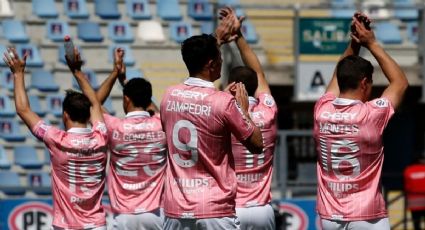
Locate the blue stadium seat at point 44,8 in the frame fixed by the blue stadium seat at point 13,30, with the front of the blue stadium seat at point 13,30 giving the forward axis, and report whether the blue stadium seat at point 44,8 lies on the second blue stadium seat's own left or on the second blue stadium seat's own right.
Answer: on the second blue stadium seat's own left

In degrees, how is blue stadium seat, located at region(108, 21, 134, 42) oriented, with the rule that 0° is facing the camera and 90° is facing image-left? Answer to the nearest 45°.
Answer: approximately 315°

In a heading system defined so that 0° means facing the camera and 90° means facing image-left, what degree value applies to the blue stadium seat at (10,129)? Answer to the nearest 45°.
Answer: approximately 315°

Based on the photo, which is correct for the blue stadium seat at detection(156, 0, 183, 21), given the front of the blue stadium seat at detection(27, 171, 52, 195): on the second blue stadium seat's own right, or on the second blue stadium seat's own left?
on the second blue stadium seat's own left

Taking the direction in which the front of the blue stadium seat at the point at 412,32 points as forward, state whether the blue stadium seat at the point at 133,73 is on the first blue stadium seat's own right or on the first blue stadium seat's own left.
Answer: on the first blue stadium seat's own right

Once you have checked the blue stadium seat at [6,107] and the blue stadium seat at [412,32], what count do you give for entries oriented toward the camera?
2

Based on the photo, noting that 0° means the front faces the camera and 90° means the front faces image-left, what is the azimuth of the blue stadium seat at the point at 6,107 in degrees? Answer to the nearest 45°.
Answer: approximately 0°

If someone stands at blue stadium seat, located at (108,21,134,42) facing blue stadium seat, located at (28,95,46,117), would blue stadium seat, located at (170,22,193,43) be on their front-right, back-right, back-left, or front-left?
back-left

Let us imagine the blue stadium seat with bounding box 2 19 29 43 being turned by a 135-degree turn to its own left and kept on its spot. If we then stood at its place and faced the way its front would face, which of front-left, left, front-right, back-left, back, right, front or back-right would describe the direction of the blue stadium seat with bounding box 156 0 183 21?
right

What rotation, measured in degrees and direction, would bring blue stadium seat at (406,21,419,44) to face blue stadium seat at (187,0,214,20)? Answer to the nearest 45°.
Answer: approximately 90° to its right

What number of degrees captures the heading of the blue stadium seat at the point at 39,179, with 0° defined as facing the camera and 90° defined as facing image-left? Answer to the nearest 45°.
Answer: approximately 315°

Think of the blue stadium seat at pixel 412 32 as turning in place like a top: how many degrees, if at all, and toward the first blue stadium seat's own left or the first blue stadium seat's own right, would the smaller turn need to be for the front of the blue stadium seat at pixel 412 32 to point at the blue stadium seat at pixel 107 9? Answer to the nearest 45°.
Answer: approximately 90° to the first blue stadium seat's own right
